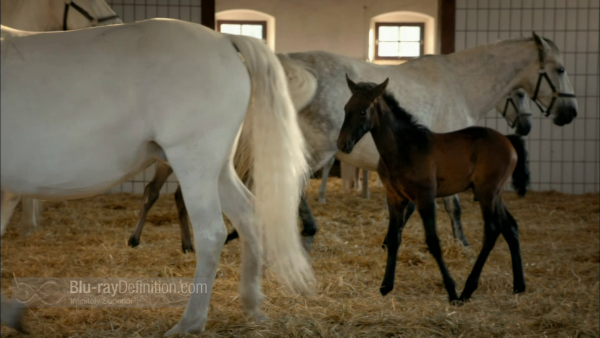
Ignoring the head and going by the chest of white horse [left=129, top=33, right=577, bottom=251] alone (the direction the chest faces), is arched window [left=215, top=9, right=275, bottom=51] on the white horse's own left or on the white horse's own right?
on the white horse's own left

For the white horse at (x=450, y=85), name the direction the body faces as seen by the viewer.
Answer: to the viewer's right

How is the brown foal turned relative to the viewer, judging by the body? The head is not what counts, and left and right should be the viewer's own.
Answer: facing to the left of the viewer

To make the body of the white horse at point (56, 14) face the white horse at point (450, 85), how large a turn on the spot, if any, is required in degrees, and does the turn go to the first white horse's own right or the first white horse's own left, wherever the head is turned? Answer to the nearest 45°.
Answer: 0° — it already faces it

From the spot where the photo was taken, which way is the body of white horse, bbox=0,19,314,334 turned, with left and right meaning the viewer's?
facing to the left of the viewer

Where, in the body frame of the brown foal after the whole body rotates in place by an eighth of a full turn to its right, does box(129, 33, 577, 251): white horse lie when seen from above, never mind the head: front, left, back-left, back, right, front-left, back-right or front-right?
front-right

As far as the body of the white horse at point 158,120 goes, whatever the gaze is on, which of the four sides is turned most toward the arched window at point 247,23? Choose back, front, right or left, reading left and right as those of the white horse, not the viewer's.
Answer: right

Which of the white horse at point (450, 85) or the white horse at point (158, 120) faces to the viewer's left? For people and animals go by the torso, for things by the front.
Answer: the white horse at point (158, 120)

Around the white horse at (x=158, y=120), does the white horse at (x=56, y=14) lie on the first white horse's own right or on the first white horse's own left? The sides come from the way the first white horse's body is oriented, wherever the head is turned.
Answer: on the first white horse's own right
